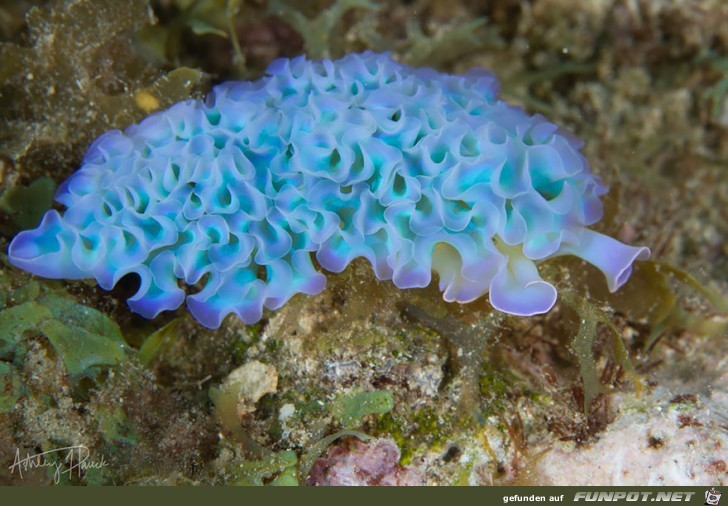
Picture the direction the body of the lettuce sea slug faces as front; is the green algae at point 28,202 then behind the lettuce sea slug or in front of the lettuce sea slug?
behind

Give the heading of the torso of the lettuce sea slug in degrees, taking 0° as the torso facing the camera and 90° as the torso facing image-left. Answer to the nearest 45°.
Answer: approximately 270°

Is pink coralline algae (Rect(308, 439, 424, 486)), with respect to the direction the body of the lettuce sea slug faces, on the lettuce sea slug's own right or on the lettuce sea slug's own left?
on the lettuce sea slug's own right

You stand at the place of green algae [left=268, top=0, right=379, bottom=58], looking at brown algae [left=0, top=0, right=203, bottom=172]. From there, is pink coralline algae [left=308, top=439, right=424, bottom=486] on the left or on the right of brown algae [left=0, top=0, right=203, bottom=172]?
left

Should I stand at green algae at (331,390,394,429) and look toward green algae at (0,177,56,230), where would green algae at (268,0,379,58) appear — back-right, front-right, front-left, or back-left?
front-right

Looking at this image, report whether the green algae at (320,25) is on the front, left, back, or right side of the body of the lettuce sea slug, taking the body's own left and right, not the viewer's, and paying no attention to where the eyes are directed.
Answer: left

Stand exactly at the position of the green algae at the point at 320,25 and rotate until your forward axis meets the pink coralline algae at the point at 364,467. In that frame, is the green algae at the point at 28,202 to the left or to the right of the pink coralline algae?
right
